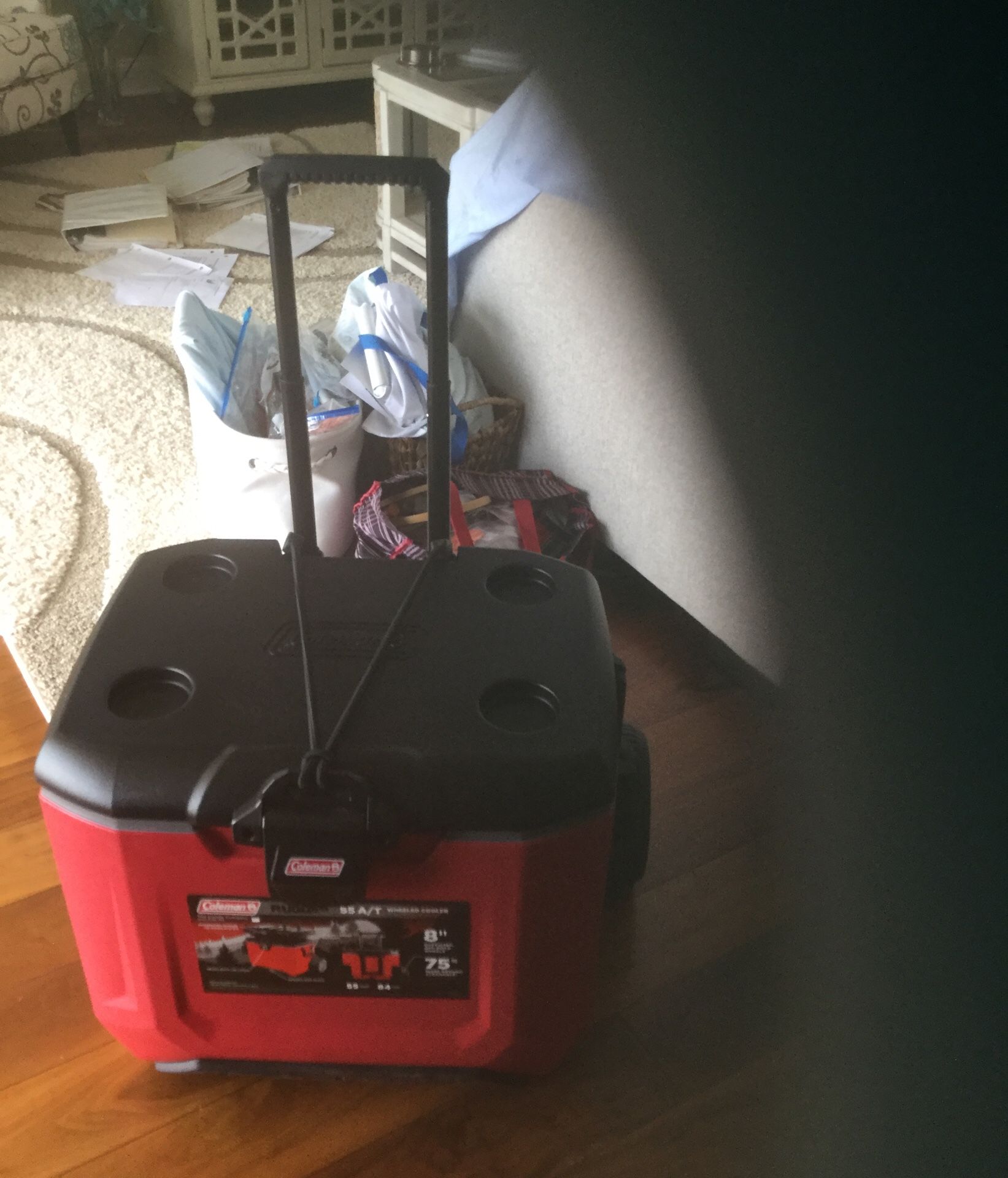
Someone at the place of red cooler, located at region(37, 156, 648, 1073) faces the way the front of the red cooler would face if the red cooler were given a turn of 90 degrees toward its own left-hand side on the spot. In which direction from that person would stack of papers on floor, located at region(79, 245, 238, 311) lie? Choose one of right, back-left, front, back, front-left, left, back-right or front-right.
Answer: left

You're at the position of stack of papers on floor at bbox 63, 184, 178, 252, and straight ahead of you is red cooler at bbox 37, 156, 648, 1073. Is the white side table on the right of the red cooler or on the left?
left

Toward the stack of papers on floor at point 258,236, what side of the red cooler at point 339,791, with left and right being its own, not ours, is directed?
back

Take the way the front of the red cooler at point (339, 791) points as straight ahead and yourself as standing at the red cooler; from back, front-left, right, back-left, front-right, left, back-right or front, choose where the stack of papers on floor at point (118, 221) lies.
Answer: back

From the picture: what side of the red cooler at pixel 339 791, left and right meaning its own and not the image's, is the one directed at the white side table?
back

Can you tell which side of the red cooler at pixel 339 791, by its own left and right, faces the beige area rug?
back

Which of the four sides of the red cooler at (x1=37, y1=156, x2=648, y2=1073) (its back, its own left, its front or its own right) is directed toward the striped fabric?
back

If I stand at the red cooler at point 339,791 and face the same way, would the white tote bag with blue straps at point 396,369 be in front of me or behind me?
behind

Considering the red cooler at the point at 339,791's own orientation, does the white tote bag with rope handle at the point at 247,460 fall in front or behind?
behind

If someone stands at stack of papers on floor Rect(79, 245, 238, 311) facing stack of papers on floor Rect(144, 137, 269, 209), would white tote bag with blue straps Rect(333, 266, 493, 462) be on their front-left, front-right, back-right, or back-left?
back-right

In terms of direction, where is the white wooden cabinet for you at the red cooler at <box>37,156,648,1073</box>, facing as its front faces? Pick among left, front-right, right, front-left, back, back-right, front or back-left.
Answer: back

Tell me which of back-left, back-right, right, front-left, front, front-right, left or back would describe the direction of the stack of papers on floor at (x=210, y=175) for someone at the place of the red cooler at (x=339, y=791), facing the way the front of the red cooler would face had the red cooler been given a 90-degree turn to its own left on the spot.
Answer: left

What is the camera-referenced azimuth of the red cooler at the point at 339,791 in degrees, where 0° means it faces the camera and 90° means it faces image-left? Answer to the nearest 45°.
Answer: approximately 0°
